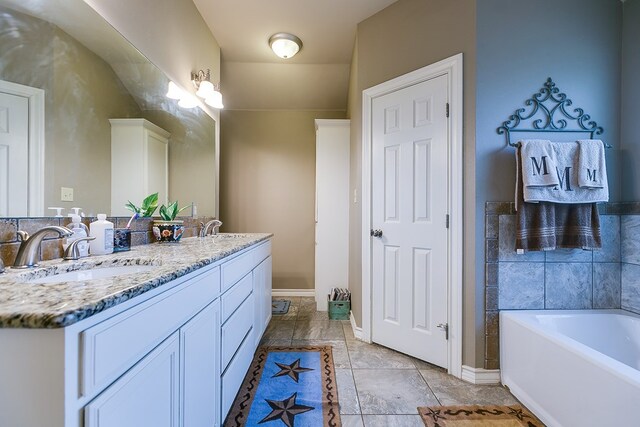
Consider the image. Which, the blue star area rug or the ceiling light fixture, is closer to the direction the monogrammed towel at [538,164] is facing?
the blue star area rug

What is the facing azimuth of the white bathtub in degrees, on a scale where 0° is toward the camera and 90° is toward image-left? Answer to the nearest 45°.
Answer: approximately 45°

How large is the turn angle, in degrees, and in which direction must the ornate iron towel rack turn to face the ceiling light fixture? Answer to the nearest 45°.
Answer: approximately 90° to its right

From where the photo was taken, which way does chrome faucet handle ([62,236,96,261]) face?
to the viewer's right

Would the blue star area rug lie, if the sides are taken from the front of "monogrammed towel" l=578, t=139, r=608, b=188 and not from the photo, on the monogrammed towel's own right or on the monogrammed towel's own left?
on the monogrammed towel's own right

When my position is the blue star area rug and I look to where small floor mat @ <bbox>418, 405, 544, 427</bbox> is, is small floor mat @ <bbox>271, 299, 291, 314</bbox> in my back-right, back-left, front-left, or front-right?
back-left

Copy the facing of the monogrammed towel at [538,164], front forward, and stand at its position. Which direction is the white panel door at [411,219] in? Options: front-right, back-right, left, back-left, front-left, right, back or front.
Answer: right

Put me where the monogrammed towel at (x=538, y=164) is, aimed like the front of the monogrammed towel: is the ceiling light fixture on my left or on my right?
on my right

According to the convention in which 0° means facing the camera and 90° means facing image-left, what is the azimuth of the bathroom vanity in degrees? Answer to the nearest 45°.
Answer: approximately 315°

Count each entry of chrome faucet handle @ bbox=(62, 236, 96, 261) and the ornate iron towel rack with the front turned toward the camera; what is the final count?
1

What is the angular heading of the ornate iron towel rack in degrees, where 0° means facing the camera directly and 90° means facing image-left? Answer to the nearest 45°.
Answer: approximately 0°

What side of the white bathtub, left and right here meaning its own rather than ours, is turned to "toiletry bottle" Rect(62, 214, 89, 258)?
front

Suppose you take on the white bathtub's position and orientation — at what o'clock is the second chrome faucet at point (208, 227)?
The second chrome faucet is roughly at 1 o'clock from the white bathtub.

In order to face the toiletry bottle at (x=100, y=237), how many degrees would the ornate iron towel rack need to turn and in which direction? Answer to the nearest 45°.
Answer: approximately 45° to its right
